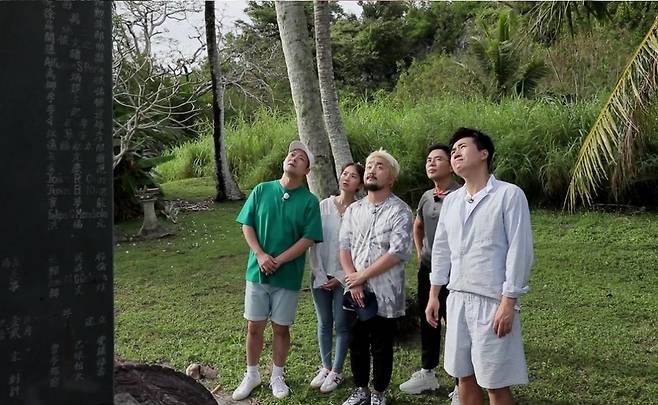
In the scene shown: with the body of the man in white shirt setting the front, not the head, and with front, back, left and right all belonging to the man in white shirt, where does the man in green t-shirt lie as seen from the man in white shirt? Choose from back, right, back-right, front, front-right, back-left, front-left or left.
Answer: right

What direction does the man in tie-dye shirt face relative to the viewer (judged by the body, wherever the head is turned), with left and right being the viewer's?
facing the viewer and to the left of the viewer

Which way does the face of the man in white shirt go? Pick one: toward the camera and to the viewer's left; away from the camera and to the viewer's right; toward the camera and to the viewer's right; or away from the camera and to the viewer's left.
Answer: toward the camera and to the viewer's left

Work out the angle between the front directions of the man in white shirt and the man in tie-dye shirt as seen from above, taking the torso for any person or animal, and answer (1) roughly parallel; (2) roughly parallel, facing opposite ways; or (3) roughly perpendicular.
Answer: roughly parallel

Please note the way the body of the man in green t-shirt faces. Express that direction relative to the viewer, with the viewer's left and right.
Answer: facing the viewer

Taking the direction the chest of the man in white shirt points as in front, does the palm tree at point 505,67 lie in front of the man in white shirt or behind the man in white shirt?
behind

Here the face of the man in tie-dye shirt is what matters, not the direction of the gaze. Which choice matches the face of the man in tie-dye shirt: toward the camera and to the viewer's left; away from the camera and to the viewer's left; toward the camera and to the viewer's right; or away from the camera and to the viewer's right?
toward the camera and to the viewer's left

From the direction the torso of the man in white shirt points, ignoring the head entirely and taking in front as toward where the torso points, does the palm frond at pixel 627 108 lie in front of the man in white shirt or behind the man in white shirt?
behind

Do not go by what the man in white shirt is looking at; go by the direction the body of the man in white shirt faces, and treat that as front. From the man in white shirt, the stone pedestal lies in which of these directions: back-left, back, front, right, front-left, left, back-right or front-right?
right

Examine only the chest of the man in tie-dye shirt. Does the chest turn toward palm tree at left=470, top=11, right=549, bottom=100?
no

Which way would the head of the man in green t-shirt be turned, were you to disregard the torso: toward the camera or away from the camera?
toward the camera

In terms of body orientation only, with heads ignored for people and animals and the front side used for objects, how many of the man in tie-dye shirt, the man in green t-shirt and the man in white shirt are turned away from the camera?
0

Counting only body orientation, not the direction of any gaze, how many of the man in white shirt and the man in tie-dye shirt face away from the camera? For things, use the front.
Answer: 0

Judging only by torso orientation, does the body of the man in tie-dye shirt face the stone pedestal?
no

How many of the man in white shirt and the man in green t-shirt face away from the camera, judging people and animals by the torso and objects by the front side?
0

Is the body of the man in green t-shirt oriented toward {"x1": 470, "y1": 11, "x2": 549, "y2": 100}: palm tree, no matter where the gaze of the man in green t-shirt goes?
no

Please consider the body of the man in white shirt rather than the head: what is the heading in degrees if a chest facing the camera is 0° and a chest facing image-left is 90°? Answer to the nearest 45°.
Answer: approximately 45°
